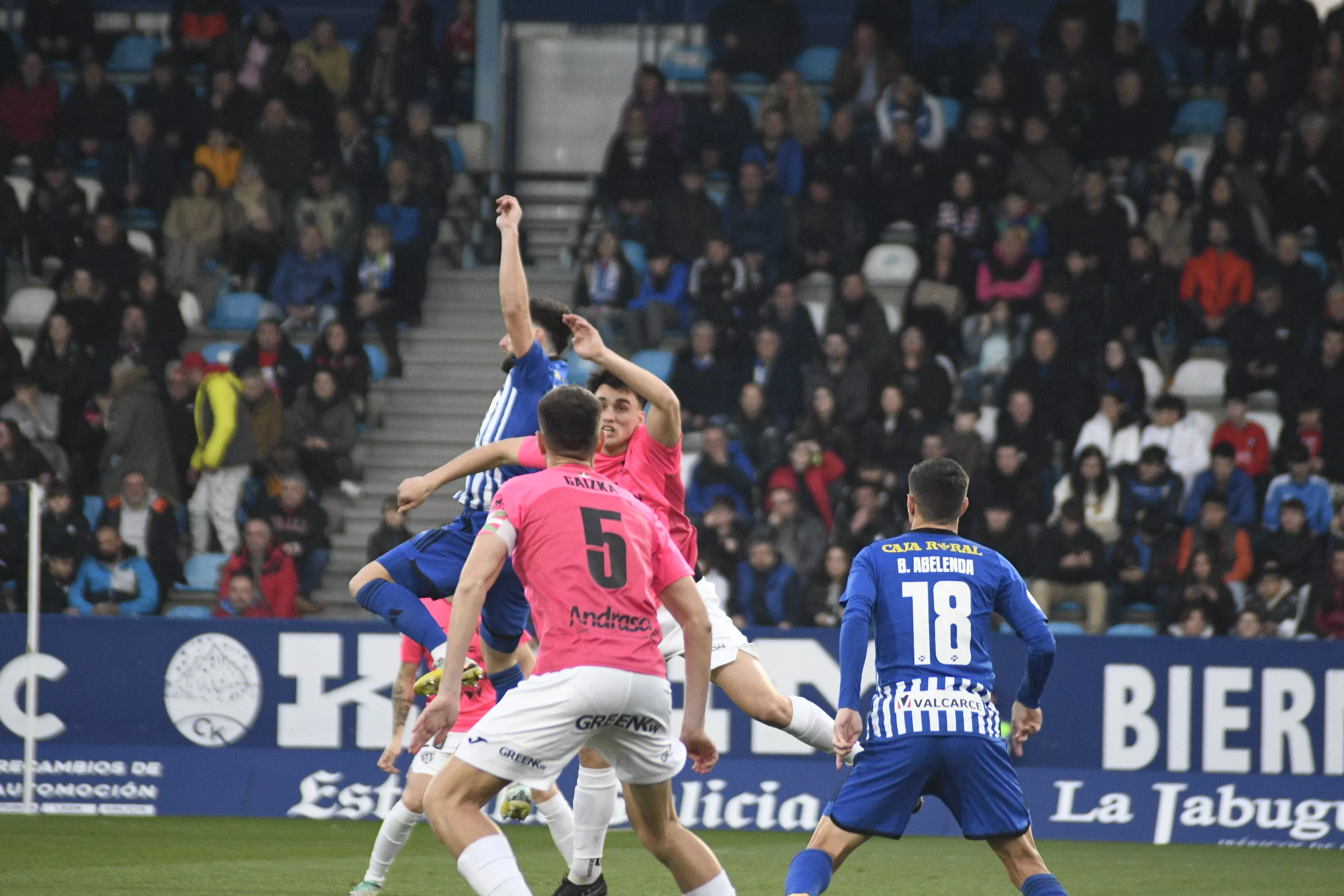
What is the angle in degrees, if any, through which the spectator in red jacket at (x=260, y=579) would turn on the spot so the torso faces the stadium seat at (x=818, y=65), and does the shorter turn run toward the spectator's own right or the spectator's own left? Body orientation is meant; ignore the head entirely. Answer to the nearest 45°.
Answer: approximately 135° to the spectator's own left

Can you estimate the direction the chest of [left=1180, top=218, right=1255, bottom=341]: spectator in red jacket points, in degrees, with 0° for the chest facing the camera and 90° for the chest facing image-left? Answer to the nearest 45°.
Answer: approximately 0°

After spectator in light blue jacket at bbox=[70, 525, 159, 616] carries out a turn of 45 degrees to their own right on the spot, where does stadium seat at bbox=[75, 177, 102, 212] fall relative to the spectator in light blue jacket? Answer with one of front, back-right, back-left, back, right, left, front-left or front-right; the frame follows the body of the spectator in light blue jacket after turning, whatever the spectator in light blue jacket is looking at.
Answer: back-right

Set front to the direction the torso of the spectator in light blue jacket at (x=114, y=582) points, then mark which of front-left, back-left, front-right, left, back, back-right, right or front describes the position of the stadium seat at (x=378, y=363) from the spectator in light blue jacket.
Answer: back-left

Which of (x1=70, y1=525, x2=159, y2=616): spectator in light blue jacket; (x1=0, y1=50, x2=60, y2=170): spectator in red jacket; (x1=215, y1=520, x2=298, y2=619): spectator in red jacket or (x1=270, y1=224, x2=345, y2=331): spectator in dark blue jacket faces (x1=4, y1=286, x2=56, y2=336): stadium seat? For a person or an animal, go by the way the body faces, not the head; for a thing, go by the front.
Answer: (x1=0, y1=50, x2=60, y2=170): spectator in red jacket

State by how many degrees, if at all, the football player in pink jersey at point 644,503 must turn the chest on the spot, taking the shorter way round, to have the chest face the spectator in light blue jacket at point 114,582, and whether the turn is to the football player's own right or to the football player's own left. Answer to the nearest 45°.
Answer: approximately 90° to the football player's own right

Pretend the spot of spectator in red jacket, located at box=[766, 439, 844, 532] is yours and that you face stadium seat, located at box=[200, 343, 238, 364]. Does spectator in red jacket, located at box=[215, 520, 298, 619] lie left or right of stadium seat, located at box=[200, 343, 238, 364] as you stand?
left

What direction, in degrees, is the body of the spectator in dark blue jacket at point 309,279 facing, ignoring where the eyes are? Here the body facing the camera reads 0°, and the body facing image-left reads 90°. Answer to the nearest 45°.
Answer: approximately 0°
